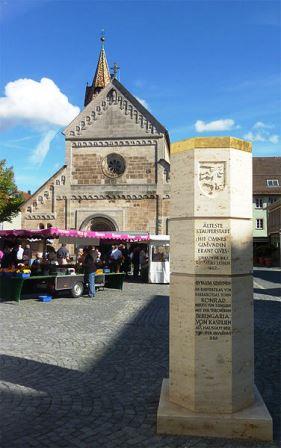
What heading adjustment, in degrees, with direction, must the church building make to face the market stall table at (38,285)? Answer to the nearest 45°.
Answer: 0° — it already faces it

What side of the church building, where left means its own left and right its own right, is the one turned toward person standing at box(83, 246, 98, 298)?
front

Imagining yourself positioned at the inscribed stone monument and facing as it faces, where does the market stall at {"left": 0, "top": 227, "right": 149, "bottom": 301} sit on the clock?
The market stall is roughly at 5 o'clock from the inscribed stone monument.

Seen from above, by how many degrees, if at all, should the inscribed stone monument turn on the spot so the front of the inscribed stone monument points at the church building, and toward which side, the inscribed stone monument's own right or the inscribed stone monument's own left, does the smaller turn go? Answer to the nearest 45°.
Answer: approximately 180°

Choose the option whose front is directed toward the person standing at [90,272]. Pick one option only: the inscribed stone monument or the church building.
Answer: the church building

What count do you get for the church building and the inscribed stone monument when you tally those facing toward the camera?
2

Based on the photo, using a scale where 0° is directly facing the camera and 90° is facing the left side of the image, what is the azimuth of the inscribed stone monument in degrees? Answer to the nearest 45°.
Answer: approximately 0°

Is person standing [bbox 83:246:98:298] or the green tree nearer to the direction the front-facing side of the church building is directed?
the person standing

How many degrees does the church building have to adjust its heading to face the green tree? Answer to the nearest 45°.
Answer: approximately 135° to its right

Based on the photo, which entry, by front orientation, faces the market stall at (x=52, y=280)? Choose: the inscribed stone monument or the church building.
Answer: the church building

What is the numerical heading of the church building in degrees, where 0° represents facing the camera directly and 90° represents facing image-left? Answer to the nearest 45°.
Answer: approximately 0°

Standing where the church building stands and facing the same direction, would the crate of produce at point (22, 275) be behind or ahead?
ahead

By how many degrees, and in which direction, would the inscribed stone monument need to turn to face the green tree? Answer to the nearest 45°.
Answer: approximately 135° to its right

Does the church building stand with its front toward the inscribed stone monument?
yes

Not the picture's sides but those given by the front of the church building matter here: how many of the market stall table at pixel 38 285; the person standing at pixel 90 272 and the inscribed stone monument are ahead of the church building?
3
